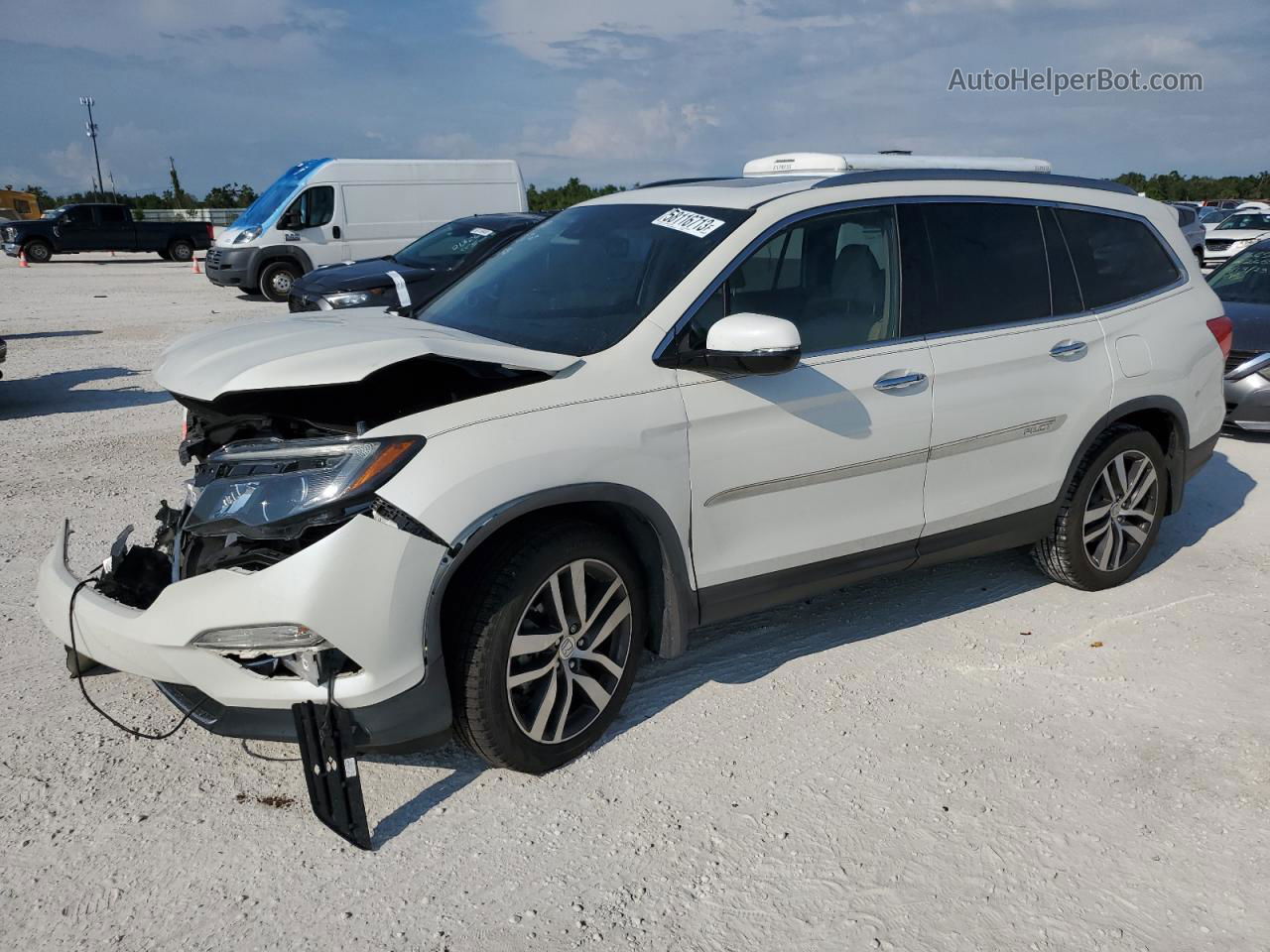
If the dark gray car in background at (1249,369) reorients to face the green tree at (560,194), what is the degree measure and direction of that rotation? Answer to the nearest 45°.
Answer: approximately 90° to its right

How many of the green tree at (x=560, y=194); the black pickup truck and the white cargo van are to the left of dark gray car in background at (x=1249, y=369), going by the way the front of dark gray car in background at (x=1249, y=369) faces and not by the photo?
0

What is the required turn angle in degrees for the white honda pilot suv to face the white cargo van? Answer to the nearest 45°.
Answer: approximately 135° to its right

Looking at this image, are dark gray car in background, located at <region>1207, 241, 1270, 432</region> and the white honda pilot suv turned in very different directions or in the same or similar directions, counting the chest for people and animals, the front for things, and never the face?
same or similar directions

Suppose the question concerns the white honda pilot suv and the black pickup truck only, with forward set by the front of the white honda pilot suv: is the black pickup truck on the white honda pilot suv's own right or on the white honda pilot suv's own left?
on the white honda pilot suv's own right

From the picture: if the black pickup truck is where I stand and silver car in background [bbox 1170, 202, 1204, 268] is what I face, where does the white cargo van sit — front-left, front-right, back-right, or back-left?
front-right

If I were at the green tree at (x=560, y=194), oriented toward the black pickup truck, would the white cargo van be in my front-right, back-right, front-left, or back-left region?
front-left

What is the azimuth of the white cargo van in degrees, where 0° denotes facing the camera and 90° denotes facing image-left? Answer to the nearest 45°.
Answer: approximately 45°

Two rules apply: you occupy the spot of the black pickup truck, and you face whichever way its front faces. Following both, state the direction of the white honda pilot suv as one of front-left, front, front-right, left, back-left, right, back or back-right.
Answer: left

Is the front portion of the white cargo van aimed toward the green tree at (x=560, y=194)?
no

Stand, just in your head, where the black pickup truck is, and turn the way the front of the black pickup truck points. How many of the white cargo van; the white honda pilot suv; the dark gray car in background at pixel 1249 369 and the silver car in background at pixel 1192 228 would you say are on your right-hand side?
0

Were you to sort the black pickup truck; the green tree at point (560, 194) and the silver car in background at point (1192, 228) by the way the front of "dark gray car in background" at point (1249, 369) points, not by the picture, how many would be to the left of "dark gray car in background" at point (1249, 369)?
0

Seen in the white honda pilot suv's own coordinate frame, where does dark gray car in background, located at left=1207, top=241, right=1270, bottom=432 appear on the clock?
The dark gray car in background is roughly at 6 o'clock from the white honda pilot suv.

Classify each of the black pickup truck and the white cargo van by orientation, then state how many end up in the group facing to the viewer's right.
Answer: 0

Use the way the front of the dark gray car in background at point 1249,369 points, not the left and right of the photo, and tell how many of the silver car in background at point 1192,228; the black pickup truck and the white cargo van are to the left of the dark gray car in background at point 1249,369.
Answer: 0

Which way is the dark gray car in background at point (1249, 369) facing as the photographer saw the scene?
facing the viewer and to the left of the viewer

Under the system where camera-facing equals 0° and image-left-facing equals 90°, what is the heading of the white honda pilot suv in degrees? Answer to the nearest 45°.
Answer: approximately 45°

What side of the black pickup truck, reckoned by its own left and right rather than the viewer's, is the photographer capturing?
left

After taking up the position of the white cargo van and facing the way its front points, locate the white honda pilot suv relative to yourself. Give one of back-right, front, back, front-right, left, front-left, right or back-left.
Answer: front-left

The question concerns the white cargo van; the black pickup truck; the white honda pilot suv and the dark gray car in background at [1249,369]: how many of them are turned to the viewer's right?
0

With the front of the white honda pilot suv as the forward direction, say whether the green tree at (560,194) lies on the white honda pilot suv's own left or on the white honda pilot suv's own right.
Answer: on the white honda pilot suv's own right

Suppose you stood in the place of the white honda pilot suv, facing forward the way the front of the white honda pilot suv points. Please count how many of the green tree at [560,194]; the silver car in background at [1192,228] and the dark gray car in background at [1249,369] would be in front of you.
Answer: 0

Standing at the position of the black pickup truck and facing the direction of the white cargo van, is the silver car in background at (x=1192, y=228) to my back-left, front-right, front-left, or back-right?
front-left
